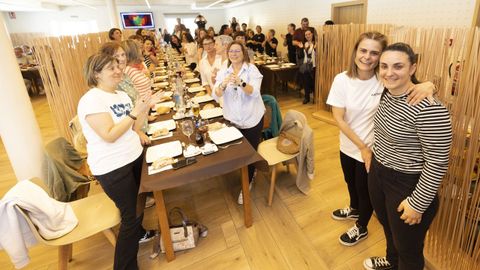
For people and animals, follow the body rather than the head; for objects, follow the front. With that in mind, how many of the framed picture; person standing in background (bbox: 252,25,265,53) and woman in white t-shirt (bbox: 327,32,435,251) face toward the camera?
3

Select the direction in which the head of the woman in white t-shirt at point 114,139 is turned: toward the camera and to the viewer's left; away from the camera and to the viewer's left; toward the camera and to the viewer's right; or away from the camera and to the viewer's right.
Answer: toward the camera and to the viewer's right

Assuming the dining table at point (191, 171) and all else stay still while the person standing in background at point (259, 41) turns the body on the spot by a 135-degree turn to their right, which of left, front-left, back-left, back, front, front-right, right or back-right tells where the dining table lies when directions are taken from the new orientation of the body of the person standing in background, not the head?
back-left

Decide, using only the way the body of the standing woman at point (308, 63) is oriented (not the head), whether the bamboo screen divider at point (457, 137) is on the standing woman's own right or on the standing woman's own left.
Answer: on the standing woman's own left

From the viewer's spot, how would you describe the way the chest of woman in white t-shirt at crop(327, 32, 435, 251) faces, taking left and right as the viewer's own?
facing the viewer

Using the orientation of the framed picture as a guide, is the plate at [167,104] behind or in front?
in front

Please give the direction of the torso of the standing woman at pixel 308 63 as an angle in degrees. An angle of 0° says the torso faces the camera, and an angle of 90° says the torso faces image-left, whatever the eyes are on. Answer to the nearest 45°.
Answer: approximately 45°

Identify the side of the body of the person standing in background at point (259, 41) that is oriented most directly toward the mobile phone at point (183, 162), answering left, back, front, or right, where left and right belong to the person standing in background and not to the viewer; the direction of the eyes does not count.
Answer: front

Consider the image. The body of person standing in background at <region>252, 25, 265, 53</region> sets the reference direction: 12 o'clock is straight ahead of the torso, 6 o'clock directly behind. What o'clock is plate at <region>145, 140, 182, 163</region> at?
The plate is roughly at 12 o'clock from the person standing in background.

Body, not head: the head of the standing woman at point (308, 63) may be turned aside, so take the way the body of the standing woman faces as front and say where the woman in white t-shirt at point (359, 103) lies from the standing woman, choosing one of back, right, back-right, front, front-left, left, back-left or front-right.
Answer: front-left

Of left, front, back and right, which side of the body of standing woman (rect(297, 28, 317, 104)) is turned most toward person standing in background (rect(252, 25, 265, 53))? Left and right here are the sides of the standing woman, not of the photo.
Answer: right

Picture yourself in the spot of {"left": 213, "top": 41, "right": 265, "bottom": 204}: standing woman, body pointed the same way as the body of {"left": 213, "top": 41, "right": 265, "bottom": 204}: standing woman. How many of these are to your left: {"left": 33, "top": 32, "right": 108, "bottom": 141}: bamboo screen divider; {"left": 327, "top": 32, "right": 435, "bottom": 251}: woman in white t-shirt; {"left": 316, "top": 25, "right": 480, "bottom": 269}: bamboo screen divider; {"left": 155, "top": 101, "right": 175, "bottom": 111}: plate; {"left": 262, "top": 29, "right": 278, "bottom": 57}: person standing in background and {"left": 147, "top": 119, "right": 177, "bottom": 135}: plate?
2

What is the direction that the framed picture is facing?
toward the camera

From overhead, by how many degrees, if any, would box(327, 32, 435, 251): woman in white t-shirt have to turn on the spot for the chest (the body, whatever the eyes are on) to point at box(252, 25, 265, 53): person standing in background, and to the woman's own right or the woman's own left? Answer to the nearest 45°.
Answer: approximately 135° to the woman's own right

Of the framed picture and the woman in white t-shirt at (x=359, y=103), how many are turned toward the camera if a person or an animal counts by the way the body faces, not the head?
2

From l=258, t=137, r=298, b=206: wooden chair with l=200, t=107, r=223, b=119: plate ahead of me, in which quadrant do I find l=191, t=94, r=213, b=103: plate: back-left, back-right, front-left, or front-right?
front-right

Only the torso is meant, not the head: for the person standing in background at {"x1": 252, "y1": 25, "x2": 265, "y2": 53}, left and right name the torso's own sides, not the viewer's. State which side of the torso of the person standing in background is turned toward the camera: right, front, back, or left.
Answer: front
